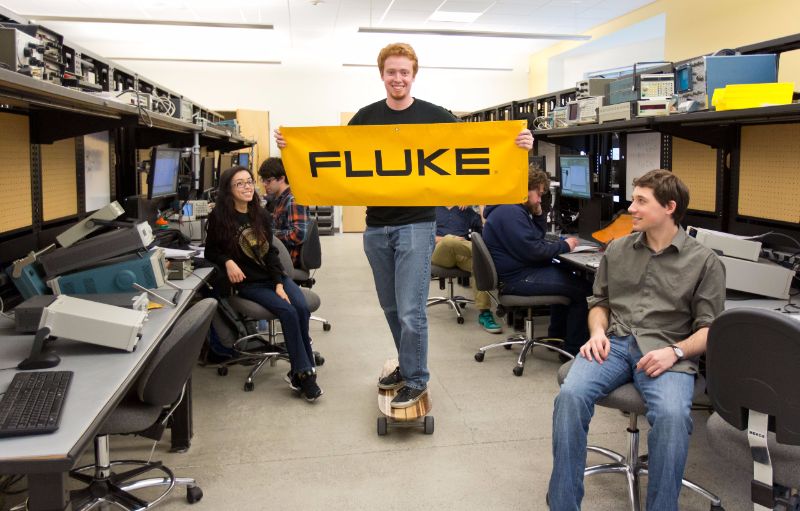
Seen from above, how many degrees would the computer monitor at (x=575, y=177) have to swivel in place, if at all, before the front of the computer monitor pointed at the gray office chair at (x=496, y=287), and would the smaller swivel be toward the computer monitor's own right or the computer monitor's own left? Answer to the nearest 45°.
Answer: approximately 45° to the computer monitor's own left

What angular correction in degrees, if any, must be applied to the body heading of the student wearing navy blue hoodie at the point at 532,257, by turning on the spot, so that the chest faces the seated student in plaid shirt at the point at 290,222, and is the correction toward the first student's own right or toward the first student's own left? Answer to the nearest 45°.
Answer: approximately 180°

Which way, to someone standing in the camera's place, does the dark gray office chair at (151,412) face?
facing to the left of the viewer

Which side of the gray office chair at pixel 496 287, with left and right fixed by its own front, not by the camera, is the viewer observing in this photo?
right

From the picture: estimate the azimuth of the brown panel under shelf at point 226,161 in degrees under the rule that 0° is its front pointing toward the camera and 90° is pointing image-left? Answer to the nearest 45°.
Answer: approximately 315°

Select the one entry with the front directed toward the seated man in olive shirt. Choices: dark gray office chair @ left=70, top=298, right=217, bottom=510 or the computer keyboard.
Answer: the computer keyboard

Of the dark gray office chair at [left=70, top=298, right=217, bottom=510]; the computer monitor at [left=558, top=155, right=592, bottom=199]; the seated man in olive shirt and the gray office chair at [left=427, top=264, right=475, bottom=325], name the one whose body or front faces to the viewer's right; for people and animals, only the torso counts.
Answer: the gray office chair at [left=427, top=264, right=475, bottom=325]

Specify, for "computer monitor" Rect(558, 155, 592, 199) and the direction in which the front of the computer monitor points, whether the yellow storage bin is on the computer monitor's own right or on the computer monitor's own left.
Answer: on the computer monitor's own left

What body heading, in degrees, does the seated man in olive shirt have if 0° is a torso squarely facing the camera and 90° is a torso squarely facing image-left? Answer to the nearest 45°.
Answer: approximately 45°
